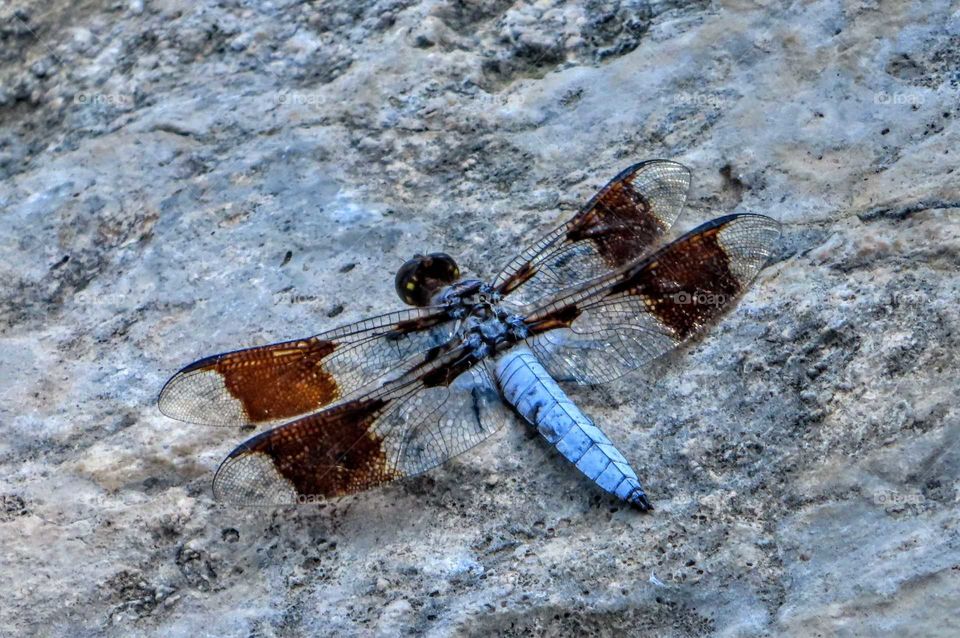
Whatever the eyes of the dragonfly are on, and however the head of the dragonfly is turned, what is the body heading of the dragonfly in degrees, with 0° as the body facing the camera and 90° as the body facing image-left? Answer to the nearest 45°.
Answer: approximately 135°
